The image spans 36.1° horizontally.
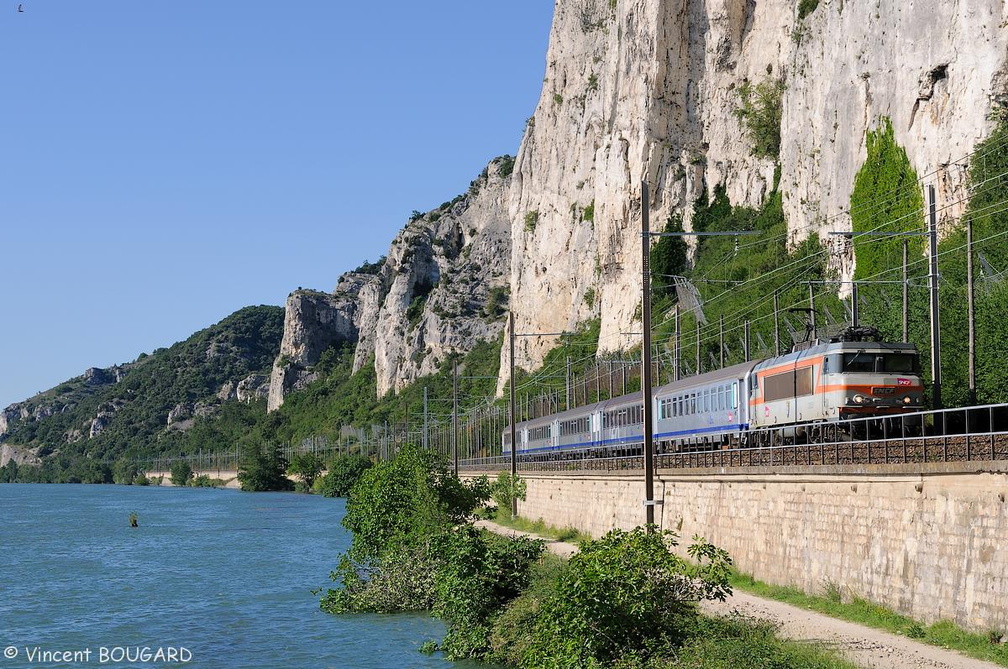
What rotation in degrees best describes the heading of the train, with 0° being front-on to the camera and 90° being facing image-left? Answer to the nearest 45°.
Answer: approximately 315°

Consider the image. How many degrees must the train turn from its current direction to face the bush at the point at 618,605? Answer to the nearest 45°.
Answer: approximately 45° to its right
